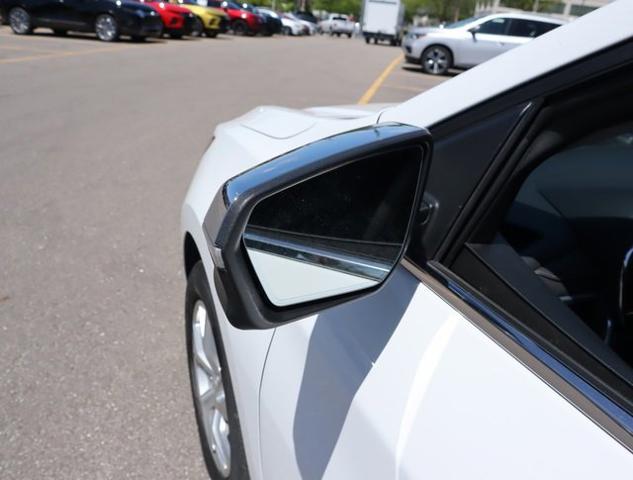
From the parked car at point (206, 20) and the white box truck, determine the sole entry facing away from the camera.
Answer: the white box truck

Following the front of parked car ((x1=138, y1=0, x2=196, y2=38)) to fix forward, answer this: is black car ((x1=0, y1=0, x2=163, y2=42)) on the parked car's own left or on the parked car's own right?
on the parked car's own right

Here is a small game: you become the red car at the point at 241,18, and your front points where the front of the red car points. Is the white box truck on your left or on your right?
on your left

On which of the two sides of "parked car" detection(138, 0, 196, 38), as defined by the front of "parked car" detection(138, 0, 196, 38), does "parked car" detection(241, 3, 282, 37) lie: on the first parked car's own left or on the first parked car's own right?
on the first parked car's own left

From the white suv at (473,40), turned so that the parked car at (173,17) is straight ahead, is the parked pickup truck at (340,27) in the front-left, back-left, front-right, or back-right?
front-right

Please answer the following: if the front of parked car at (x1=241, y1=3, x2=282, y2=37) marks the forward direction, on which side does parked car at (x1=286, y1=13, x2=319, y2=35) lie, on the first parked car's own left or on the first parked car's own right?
on the first parked car's own left

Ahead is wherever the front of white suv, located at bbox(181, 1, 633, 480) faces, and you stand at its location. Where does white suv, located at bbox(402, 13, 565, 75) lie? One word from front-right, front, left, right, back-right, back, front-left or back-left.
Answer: front-right

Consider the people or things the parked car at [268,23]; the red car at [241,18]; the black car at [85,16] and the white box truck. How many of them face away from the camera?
1

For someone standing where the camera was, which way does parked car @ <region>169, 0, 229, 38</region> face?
facing the viewer and to the right of the viewer

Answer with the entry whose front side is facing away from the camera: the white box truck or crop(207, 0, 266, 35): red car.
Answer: the white box truck

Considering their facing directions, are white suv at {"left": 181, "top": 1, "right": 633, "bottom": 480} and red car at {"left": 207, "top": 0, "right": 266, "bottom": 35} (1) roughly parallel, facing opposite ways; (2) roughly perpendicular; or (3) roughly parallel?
roughly parallel, facing opposite ways

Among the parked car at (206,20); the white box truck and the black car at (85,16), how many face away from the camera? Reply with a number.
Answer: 1

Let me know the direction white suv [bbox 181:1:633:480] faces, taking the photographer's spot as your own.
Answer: facing away from the viewer and to the left of the viewer

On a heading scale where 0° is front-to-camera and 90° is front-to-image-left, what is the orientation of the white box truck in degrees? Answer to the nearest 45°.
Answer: approximately 180°
